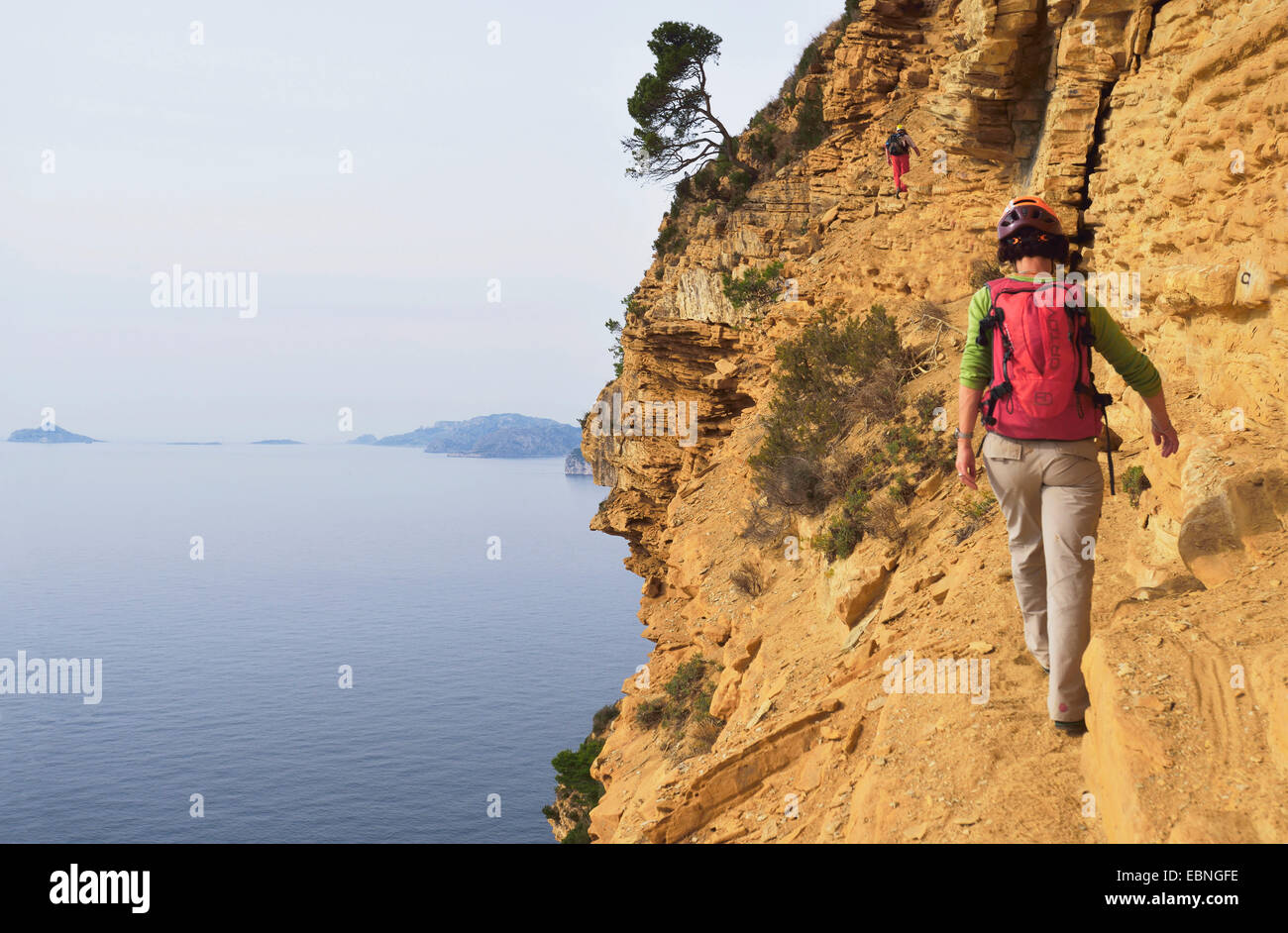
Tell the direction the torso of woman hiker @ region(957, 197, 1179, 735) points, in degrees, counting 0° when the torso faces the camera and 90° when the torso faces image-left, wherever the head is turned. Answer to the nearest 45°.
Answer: approximately 180°

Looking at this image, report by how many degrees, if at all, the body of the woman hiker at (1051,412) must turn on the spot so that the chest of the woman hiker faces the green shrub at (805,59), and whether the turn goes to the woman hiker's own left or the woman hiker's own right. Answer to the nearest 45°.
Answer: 0° — they already face it

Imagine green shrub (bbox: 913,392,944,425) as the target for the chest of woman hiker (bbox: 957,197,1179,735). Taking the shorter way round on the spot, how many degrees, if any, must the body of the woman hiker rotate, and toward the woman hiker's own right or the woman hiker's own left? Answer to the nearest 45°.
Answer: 0° — they already face it

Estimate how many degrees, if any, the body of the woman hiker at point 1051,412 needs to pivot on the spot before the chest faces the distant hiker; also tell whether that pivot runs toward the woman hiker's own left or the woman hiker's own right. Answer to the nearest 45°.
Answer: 0° — they already face them

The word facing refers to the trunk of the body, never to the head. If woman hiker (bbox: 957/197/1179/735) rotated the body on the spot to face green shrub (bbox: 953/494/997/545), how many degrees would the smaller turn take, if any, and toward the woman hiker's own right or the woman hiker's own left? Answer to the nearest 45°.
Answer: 0° — they already face it
